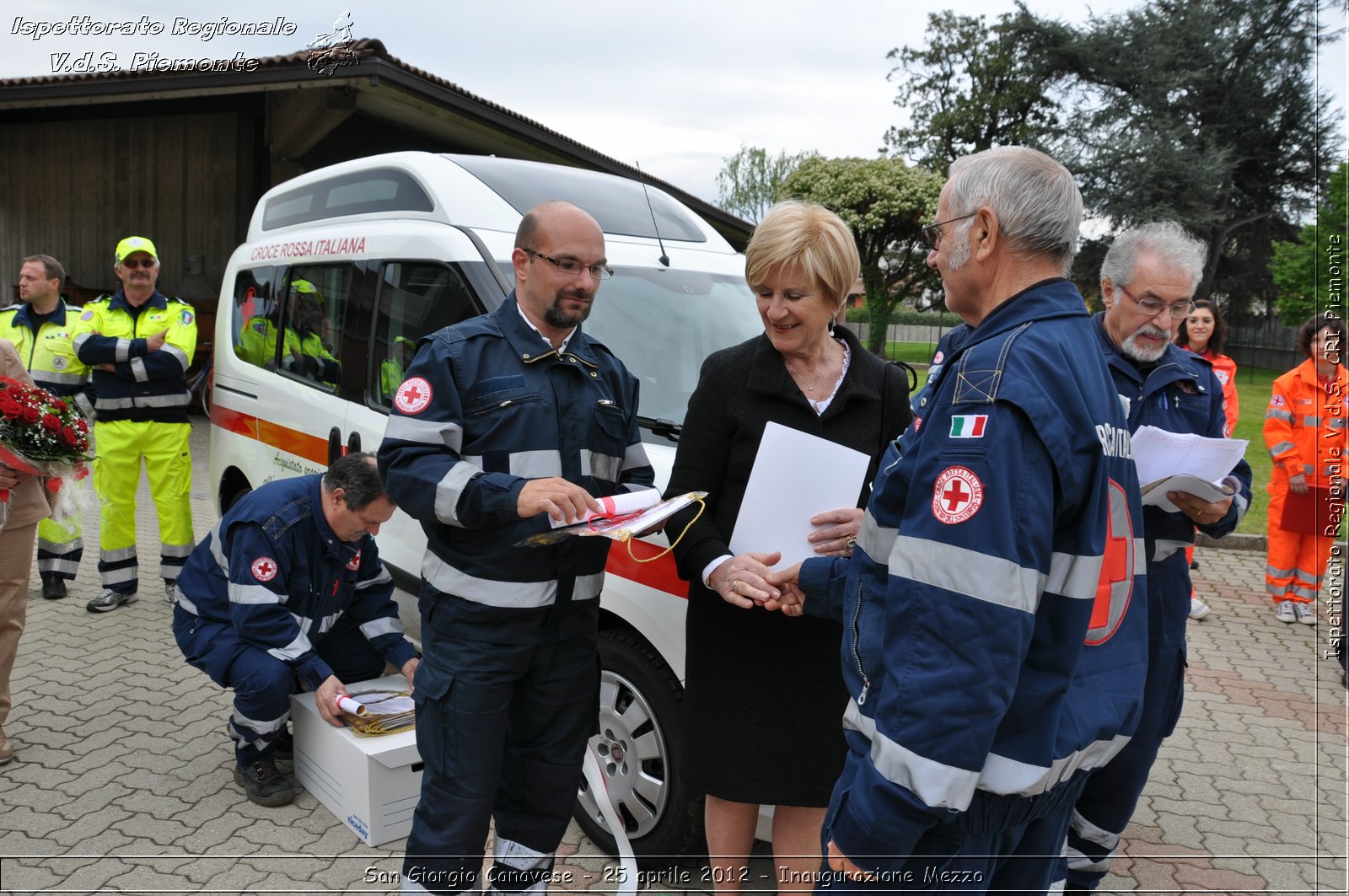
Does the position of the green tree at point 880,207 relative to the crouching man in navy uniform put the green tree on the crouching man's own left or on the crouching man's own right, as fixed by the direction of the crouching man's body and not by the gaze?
on the crouching man's own left

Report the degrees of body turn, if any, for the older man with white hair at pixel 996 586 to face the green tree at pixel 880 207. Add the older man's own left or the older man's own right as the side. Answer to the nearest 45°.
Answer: approximately 90° to the older man's own right

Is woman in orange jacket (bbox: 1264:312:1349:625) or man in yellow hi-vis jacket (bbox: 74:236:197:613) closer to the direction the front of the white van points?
the woman in orange jacket

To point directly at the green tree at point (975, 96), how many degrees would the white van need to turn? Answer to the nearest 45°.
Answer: approximately 90° to its left

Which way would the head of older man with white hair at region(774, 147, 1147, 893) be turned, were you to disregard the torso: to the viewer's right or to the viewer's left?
to the viewer's left

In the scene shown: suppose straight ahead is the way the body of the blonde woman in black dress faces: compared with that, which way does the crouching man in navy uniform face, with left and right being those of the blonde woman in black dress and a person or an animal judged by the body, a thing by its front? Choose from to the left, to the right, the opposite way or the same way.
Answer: to the left

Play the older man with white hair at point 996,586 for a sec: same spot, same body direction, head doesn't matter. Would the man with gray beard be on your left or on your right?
on your right

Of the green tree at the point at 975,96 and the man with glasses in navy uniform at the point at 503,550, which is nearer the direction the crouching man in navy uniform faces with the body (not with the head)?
the man with glasses in navy uniform

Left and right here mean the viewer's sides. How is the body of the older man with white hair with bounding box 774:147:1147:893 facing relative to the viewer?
facing to the left of the viewer

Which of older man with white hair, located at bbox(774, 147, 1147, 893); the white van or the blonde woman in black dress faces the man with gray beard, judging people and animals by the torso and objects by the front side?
the white van

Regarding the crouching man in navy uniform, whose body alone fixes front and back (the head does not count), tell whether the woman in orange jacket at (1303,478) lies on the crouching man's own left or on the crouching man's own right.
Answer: on the crouching man's own left

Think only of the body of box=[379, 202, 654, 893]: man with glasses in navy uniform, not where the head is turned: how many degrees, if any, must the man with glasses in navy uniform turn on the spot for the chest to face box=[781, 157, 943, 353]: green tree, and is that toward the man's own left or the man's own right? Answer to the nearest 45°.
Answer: approximately 135° to the man's own left

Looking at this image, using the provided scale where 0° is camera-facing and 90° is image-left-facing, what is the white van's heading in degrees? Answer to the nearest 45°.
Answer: approximately 315°
